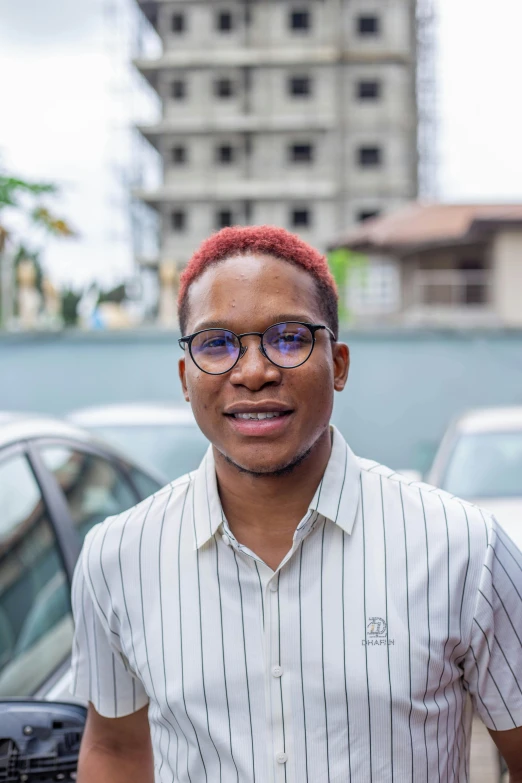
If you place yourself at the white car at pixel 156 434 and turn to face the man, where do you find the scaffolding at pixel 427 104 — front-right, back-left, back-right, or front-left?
back-left

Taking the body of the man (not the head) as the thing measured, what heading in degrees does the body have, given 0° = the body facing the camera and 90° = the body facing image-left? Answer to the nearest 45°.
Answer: approximately 0°

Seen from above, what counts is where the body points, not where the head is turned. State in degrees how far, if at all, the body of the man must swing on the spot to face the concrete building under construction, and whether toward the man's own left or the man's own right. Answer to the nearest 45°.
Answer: approximately 180°

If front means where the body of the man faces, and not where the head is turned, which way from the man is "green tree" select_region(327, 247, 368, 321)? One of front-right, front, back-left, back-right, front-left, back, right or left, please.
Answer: back

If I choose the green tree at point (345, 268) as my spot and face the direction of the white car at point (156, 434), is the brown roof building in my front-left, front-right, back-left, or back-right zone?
back-left

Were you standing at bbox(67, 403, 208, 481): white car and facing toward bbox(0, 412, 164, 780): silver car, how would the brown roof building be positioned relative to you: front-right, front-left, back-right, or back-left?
back-left

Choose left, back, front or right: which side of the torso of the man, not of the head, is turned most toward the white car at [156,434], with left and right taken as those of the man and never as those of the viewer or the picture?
back

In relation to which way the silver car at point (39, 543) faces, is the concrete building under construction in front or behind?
behind

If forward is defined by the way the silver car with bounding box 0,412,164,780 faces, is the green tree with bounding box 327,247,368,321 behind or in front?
behind

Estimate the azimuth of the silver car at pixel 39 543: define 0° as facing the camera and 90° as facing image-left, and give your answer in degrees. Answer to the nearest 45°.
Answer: approximately 45°

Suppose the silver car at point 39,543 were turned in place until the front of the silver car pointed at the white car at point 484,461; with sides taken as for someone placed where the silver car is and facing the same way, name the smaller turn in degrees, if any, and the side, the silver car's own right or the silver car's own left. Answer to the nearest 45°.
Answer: approximately 180°

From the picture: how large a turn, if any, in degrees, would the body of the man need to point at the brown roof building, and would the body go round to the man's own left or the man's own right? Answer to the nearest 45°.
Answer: approximately 180°
